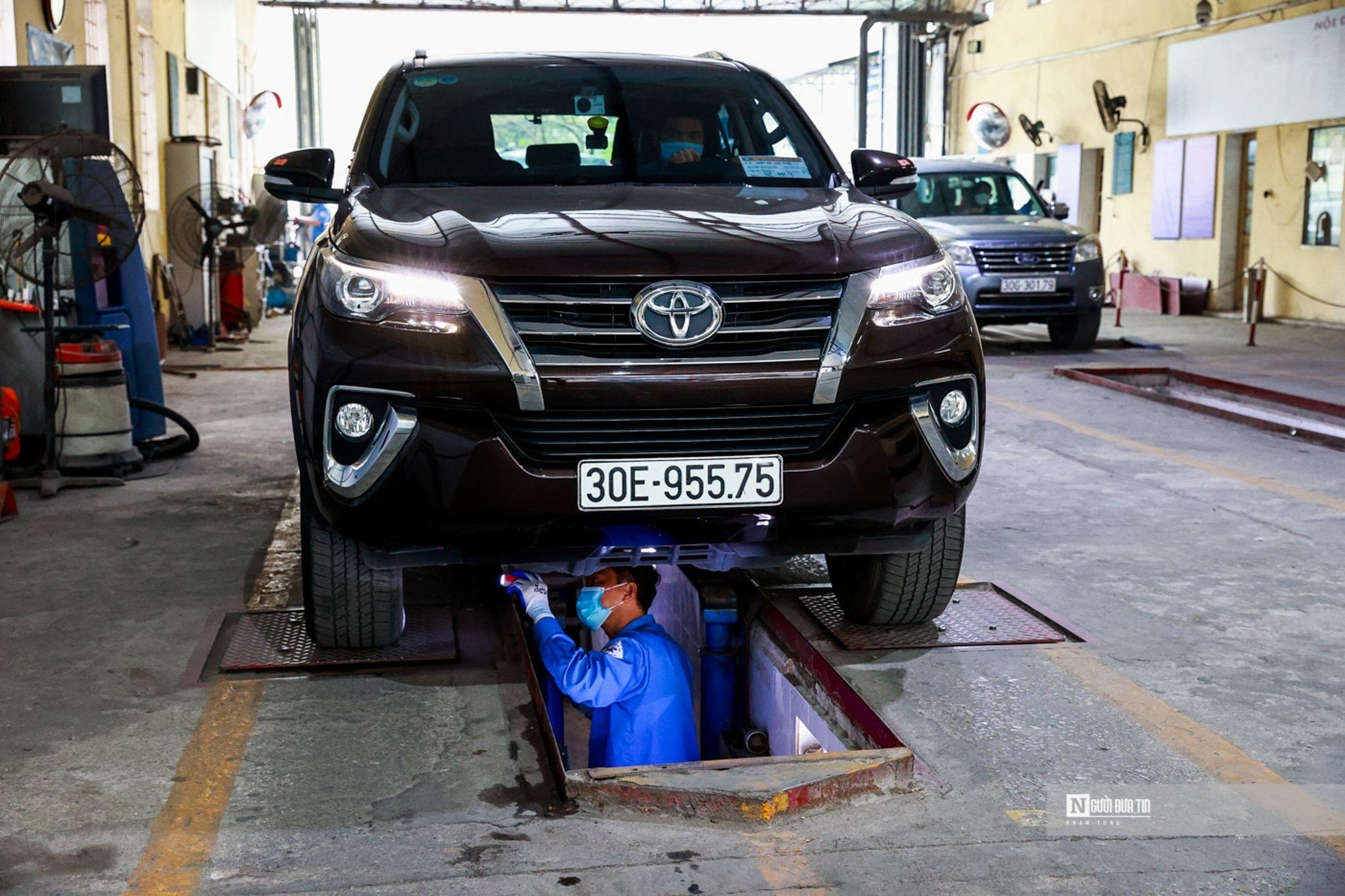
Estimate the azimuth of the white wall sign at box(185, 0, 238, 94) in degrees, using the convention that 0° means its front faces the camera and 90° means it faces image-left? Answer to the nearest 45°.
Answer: approximately 315°

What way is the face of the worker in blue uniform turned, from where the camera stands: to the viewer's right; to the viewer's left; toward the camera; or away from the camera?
to the viewer's left

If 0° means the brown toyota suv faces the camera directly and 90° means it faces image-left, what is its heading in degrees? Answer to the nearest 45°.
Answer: approximately 0°

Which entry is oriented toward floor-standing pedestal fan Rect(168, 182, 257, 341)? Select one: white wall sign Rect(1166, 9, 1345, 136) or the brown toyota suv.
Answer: the white wall sign
